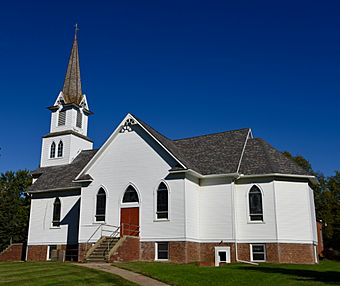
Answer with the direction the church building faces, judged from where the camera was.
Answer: facing the viewer and to the left of the viewer
